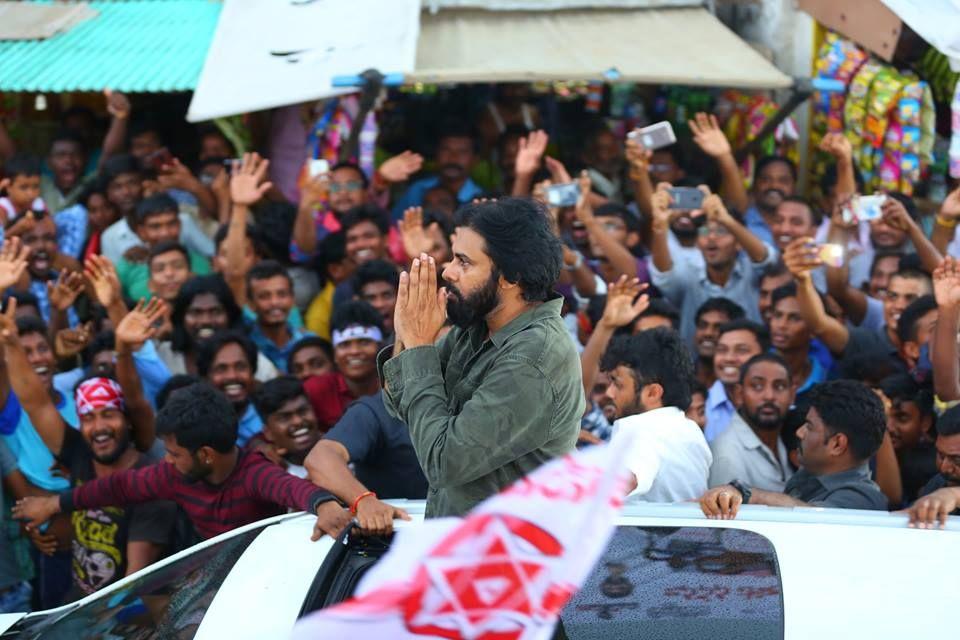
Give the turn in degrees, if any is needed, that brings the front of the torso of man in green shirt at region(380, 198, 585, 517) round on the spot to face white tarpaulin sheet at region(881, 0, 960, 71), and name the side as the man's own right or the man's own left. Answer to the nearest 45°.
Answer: approximately 135° to the man's own right

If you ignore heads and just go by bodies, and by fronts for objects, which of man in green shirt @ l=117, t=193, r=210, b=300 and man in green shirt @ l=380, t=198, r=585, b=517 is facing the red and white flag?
man in green shirt @ l=117, t=193, r=210, b=300

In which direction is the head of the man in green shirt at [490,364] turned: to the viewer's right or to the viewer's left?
to the viewer's left

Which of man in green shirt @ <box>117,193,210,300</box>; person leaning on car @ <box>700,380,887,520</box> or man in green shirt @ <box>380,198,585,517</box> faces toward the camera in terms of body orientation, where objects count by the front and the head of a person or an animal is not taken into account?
man in green shirt @ <box>117,193,210,300</box>

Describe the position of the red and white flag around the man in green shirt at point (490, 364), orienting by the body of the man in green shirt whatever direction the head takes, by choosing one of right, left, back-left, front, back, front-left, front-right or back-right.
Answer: left

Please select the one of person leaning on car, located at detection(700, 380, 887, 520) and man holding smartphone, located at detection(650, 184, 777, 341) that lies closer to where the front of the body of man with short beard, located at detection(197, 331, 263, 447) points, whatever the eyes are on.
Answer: the person leaning on car

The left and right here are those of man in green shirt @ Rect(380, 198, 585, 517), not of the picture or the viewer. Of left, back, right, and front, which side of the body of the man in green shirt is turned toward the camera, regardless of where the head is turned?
left

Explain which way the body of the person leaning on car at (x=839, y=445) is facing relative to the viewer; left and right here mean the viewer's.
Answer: facing to the left of the viewer

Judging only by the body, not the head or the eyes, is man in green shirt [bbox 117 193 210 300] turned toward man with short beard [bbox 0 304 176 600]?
yes
